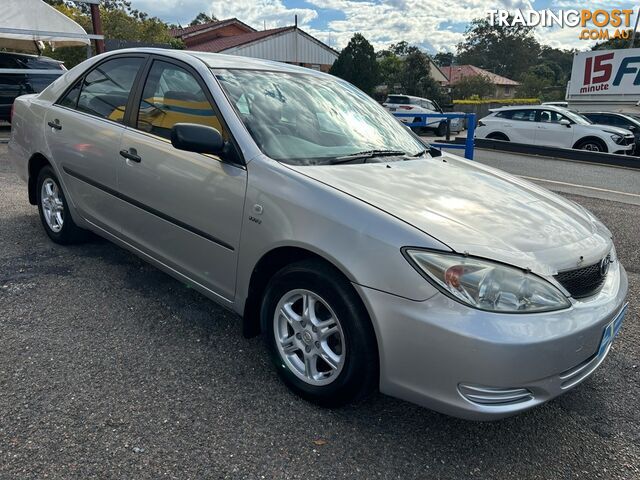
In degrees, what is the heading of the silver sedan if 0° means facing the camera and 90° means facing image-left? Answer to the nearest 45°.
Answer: approximately 315°

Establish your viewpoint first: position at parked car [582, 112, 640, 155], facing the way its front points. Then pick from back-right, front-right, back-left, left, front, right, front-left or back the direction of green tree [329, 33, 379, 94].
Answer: back

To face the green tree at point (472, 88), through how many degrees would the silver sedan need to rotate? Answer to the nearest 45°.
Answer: approximately 135° to its left

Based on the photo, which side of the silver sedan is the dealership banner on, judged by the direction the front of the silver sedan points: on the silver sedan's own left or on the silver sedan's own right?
on the silver sedan's own left

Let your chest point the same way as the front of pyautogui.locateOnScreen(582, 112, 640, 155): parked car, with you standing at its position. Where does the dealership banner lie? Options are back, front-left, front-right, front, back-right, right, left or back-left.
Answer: back-left

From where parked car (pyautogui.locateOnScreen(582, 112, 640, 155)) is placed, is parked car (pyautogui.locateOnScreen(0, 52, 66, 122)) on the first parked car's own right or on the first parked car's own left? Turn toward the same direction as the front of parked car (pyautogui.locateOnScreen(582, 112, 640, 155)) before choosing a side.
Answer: on the first parked car's own right

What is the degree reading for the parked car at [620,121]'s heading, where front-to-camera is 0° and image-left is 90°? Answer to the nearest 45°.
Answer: approximately 315°

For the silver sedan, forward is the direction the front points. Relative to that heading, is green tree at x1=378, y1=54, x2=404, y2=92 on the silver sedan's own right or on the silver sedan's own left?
on the silver sedan's own left

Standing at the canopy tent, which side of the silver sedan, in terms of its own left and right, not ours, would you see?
back
